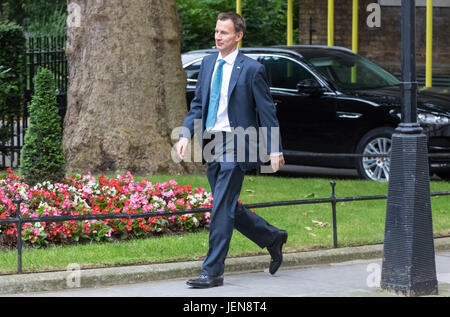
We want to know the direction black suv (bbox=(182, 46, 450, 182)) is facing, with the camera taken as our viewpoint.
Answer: facing the viewer and to the right of the viewer

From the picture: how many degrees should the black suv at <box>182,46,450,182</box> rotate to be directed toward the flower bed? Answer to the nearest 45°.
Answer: approximately 90° to its right

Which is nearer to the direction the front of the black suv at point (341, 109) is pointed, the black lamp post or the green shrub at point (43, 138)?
the black lamp post

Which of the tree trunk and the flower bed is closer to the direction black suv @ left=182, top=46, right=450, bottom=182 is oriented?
the flower bed

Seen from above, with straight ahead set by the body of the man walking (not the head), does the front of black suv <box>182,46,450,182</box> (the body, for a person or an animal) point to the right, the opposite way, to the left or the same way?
to the left

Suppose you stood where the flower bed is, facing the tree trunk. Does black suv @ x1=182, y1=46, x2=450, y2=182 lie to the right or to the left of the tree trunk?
right

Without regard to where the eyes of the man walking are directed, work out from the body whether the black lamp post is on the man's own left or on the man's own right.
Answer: on the man's own left

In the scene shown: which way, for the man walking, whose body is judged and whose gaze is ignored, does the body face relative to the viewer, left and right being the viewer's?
facing the viewer and to the left of the viewer

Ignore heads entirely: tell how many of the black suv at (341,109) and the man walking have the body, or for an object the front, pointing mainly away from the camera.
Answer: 0

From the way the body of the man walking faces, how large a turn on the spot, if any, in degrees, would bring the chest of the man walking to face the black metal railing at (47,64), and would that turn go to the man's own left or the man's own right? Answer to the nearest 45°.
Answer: approximately 135° to the man's own right

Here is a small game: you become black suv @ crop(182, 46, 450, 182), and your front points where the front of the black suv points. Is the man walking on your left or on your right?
on your right
